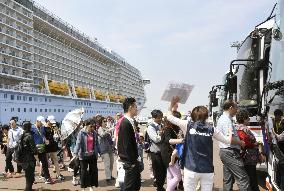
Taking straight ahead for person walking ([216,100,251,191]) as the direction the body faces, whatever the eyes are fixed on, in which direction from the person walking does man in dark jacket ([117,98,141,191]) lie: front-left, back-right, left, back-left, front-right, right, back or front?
back-right

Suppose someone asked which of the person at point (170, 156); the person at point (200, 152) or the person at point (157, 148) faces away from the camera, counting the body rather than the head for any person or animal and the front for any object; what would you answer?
the person at point (200, 152)

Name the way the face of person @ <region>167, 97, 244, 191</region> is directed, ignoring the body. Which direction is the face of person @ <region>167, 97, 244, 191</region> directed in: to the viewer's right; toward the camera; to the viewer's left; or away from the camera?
away from the camera

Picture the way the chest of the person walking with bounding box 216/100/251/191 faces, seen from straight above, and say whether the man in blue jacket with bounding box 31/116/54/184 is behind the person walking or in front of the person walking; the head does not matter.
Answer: behind

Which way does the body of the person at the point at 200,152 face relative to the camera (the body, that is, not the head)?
away from the camera
